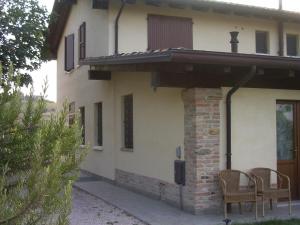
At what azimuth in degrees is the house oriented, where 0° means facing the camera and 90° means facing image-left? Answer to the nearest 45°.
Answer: approximately 315°

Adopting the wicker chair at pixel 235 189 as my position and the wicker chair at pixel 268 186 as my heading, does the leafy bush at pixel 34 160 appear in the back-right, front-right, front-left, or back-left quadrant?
back-right

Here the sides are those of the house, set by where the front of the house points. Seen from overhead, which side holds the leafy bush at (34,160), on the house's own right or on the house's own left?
on the house's own right
